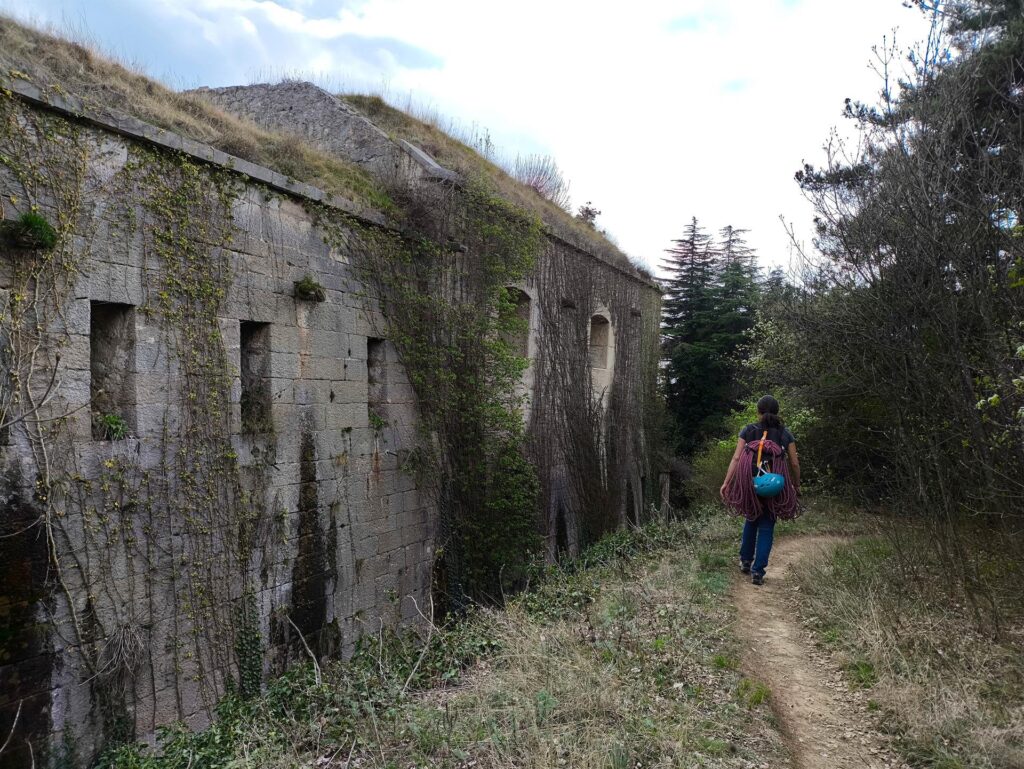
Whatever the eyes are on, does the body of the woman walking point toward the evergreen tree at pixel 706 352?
yes

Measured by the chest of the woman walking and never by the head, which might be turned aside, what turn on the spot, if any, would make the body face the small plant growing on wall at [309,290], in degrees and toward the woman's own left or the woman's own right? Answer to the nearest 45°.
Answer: approximately 90° to the woman's own left

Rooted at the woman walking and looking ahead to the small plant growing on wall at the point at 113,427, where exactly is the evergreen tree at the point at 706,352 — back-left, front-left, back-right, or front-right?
back-right

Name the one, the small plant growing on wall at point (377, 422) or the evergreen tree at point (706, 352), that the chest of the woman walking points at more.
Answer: the evergreen tree

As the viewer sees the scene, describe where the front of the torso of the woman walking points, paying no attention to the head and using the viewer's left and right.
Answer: facing away from the viewer

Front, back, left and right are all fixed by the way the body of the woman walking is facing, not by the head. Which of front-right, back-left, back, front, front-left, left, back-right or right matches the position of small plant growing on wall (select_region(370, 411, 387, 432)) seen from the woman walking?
left

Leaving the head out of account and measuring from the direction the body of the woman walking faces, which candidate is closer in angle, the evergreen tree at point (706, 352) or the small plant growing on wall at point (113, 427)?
the evergreen tree

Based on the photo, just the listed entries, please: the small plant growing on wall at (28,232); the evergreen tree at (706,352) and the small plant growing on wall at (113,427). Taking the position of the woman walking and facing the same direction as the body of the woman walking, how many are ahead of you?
1

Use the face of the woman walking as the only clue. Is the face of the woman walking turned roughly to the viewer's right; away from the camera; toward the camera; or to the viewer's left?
away from the camera

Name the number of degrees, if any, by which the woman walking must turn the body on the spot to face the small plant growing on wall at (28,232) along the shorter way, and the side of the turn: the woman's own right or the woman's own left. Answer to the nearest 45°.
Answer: approximately 135° to the woman's own left

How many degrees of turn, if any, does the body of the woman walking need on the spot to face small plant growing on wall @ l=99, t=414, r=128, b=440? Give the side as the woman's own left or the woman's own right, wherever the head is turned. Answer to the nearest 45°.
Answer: approximately 135° to the woman's own left
